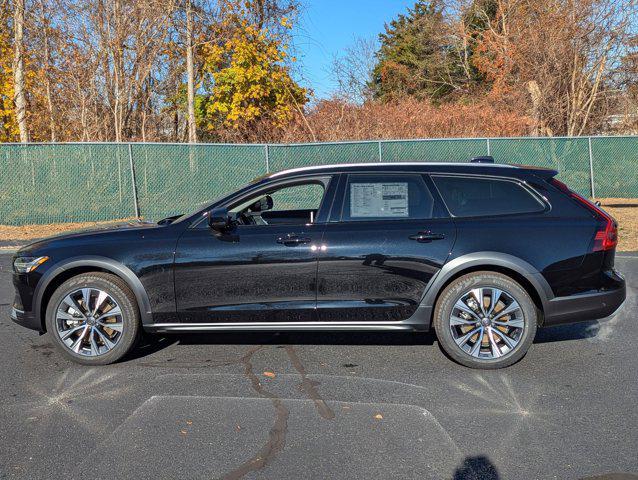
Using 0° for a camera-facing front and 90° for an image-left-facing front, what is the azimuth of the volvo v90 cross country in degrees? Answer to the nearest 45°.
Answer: approximately 90°

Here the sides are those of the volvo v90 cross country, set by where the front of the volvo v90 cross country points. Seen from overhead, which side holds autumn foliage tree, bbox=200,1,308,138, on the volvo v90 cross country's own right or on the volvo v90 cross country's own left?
on the volvo v90 cross country's own right

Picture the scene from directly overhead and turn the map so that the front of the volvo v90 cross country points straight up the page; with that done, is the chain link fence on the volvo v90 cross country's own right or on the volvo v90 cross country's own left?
on the volvo v90 cross country's own right
